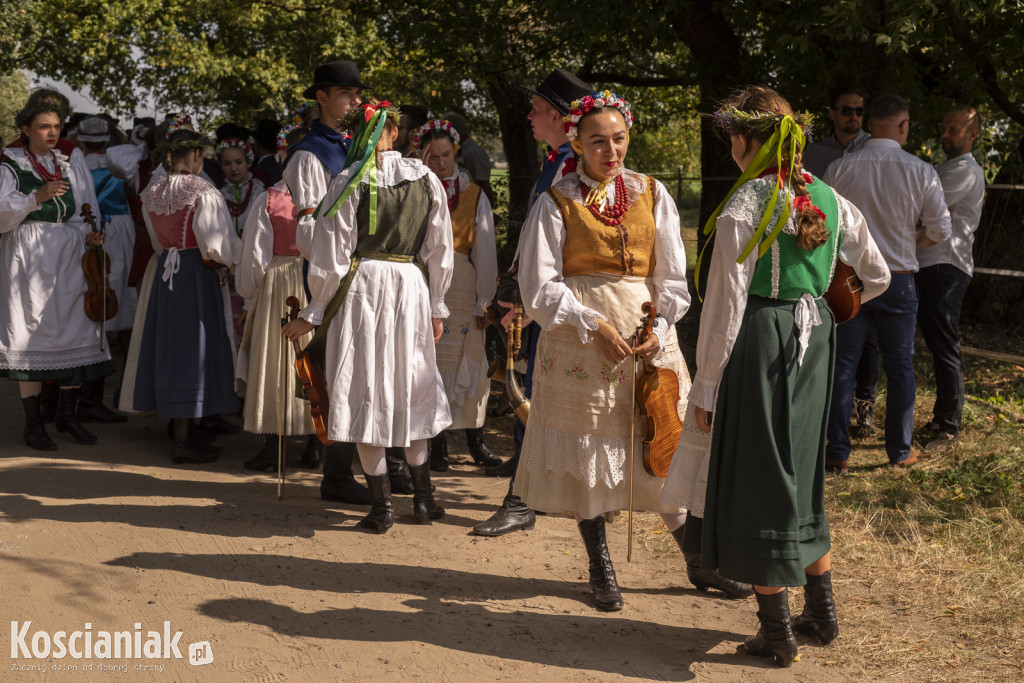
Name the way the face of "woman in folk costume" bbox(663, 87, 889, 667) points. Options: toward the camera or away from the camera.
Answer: away from the camera

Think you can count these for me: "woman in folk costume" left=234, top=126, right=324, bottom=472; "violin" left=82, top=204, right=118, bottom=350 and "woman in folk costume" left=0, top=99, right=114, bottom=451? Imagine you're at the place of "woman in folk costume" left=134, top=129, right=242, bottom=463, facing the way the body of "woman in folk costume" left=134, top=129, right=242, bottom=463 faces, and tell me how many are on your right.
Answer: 1

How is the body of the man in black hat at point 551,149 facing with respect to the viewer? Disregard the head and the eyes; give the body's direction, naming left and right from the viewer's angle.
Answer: facing to the left of the viewer

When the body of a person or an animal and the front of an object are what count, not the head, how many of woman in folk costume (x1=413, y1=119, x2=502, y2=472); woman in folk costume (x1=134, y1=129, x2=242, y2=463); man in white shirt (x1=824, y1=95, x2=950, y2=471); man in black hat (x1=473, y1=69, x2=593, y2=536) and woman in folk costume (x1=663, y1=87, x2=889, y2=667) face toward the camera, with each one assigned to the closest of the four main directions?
1

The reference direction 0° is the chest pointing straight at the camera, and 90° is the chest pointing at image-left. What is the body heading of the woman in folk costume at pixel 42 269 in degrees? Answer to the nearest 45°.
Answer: approximately 315°

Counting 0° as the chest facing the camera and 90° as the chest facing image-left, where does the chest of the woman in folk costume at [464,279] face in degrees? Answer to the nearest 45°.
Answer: approximately 0°

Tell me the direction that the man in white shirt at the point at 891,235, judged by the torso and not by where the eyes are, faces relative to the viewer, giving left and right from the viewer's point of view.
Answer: facing away from the viewer

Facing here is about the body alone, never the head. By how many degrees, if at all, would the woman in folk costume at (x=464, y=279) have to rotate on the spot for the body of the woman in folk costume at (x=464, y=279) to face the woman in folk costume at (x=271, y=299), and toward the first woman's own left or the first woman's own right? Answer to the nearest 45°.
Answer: approximately 90° to the first woman's own right

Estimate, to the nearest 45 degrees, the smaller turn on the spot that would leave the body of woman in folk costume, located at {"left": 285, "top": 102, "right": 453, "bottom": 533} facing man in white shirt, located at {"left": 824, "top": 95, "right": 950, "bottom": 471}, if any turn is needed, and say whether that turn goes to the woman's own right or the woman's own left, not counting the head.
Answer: approximately 90° to the woman's own right

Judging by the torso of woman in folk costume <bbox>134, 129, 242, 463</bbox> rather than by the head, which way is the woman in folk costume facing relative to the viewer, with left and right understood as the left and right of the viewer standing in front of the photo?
facing away from the viewer and to the right of the viewer

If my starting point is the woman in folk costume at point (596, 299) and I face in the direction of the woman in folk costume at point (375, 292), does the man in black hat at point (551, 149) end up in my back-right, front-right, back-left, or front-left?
front-right

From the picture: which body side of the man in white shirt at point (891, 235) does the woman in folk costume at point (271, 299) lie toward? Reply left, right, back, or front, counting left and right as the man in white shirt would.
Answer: left
